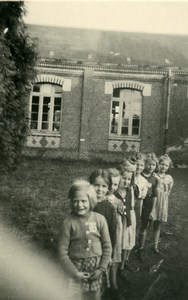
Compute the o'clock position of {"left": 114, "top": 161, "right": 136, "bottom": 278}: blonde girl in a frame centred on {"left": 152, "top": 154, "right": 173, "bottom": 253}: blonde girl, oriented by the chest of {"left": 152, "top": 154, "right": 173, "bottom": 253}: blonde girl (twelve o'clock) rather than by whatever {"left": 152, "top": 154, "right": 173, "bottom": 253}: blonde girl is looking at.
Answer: {"left": 114, "top": 161, "right": 136, "bottom": 278}: blonde girl is roughly at 1 o'clock from {"left": 152, "top": 154, "right": 173, "bottom": 253}: blonde girl.

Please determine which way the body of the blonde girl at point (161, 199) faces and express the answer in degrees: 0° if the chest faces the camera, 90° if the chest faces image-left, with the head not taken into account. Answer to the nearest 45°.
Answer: approximately 0°

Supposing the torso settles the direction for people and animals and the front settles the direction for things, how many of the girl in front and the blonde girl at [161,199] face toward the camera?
2

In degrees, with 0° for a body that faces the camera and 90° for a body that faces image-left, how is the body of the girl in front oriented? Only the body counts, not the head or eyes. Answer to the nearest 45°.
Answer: approximately 0°
